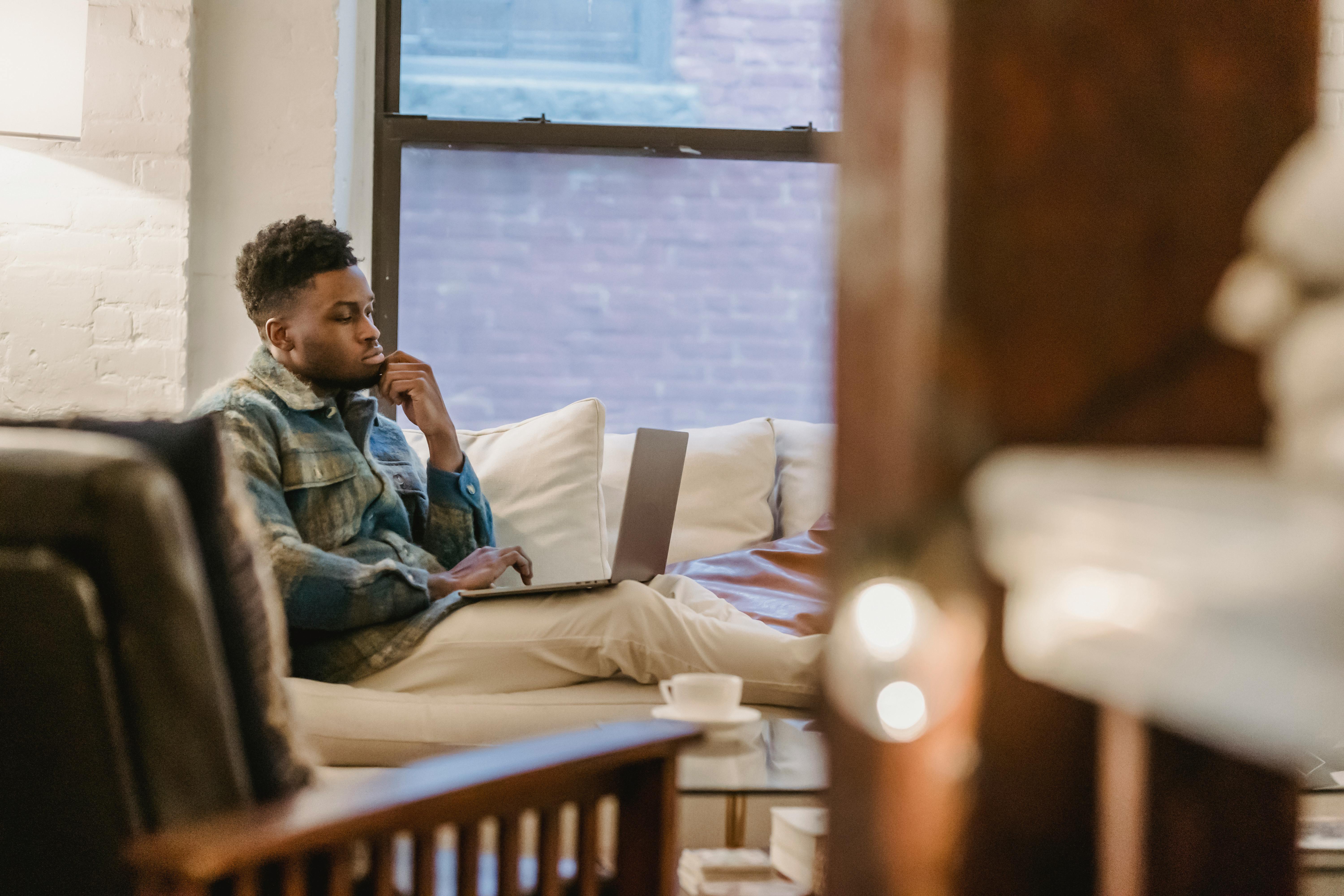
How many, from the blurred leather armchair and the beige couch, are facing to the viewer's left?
0

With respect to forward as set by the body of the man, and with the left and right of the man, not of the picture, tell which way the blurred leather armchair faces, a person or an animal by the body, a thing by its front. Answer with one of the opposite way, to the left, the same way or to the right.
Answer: to the left

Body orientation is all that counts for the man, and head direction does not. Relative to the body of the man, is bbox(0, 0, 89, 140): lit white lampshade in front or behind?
behind

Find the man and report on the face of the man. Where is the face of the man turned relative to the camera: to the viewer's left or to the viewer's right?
to the viewer's right

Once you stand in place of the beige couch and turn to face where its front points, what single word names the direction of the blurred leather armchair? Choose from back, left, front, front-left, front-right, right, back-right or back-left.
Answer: front-right

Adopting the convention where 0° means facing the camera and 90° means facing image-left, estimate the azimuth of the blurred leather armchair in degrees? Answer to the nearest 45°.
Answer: approximately 225°

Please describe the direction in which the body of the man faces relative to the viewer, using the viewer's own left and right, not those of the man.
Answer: facing the viewer and to the right of the viewer

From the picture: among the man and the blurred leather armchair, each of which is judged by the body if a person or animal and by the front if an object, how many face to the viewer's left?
0
